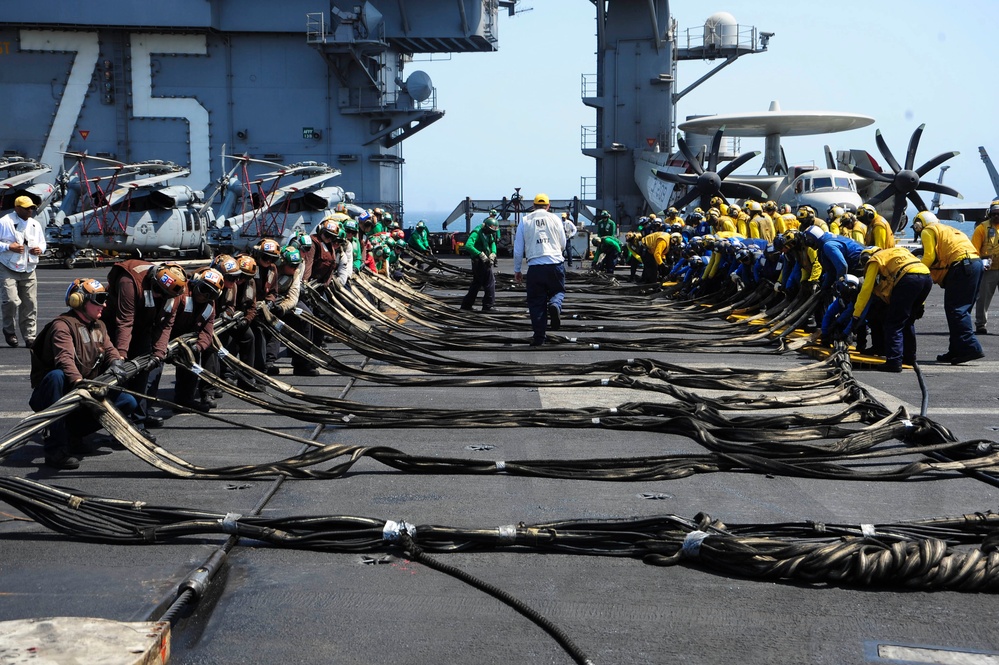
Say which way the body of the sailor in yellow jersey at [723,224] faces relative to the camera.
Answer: to the viewer's left

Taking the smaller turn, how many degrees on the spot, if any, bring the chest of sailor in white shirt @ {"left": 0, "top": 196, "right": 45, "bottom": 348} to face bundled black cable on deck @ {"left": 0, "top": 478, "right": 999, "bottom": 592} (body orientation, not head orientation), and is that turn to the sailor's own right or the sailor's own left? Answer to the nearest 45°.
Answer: approximately 45° to the sailor's own right

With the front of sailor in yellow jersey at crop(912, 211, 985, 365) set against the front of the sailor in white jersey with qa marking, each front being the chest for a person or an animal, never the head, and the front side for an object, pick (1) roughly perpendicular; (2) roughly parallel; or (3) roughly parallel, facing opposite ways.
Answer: roughly perpendicular

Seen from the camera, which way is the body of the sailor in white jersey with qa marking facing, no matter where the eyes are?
away from the camera

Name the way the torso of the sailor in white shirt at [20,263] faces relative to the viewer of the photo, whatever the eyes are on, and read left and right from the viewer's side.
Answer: facing the viewer and to the right of the viewer

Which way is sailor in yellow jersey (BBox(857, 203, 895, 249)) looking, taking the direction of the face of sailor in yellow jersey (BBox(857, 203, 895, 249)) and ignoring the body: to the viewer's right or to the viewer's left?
to the viewer's left

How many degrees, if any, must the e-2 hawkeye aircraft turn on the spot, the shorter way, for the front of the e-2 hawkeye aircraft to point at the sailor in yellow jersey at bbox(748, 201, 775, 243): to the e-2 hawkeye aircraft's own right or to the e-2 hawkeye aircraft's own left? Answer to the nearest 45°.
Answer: approximately 45° to the e-2 hawkeye aircraft's own right

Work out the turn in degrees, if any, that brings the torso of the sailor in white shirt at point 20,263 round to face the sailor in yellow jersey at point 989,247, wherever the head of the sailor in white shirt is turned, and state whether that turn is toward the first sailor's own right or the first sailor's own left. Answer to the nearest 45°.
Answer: approximately 45° to the first sailor's own left

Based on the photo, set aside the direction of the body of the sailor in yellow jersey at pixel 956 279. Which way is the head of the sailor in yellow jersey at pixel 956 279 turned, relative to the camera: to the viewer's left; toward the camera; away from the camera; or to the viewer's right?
to the viewer's left

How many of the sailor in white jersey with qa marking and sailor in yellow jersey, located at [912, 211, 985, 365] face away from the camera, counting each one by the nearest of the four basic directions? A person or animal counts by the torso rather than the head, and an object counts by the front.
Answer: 1

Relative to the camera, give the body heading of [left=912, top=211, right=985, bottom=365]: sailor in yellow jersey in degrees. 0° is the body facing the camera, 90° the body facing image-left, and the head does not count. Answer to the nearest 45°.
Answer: approximately 90°

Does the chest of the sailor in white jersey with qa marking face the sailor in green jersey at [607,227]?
yes

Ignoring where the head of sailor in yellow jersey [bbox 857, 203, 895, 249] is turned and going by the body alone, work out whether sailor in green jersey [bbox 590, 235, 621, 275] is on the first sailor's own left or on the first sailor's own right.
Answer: on the first sailor's own right
